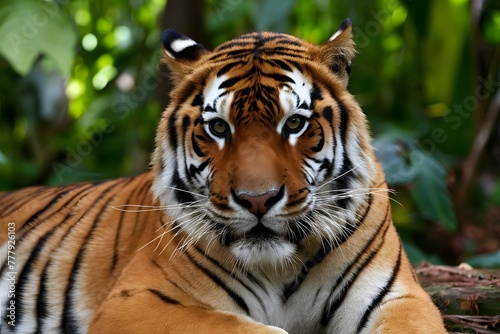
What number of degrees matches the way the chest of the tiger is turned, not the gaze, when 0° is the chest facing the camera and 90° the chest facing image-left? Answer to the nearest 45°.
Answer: approximately 315°

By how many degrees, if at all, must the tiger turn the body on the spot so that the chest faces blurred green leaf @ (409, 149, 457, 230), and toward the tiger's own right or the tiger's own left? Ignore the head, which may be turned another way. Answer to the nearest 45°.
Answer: approximately 90° to the tiger's own left

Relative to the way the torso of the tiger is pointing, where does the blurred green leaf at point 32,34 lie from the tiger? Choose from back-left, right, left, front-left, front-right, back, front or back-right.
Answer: back

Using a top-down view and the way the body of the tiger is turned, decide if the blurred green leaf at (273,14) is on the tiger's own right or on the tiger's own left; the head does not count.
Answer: on the tiger's own left
